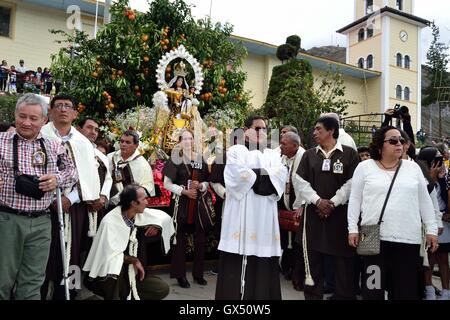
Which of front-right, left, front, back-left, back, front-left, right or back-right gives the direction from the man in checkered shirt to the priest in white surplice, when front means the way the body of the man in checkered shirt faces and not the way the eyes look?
left

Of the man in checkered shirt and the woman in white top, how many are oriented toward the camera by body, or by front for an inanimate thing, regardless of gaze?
2

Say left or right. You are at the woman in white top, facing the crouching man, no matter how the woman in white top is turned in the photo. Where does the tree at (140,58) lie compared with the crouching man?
right

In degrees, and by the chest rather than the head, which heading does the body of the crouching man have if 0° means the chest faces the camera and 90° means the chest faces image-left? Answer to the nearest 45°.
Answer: approximately 315°

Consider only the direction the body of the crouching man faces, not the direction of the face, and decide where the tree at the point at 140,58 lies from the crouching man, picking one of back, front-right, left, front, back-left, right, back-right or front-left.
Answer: back-left

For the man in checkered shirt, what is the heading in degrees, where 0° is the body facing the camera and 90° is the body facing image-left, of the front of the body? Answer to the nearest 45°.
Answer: approximately 0°

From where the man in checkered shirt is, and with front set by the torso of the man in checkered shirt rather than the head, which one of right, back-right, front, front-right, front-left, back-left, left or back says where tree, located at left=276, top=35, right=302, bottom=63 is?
back-left

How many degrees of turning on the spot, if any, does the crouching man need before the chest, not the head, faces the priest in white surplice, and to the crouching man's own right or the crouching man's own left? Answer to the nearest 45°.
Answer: approximately 45° to the crouching man's own left

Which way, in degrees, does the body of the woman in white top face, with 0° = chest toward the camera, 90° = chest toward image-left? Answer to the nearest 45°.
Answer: approximately 0°

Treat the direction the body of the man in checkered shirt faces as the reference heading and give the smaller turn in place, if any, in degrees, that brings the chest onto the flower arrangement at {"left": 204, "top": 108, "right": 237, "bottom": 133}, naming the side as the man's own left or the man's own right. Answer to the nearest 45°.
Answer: approximately 135° to the man's own left
